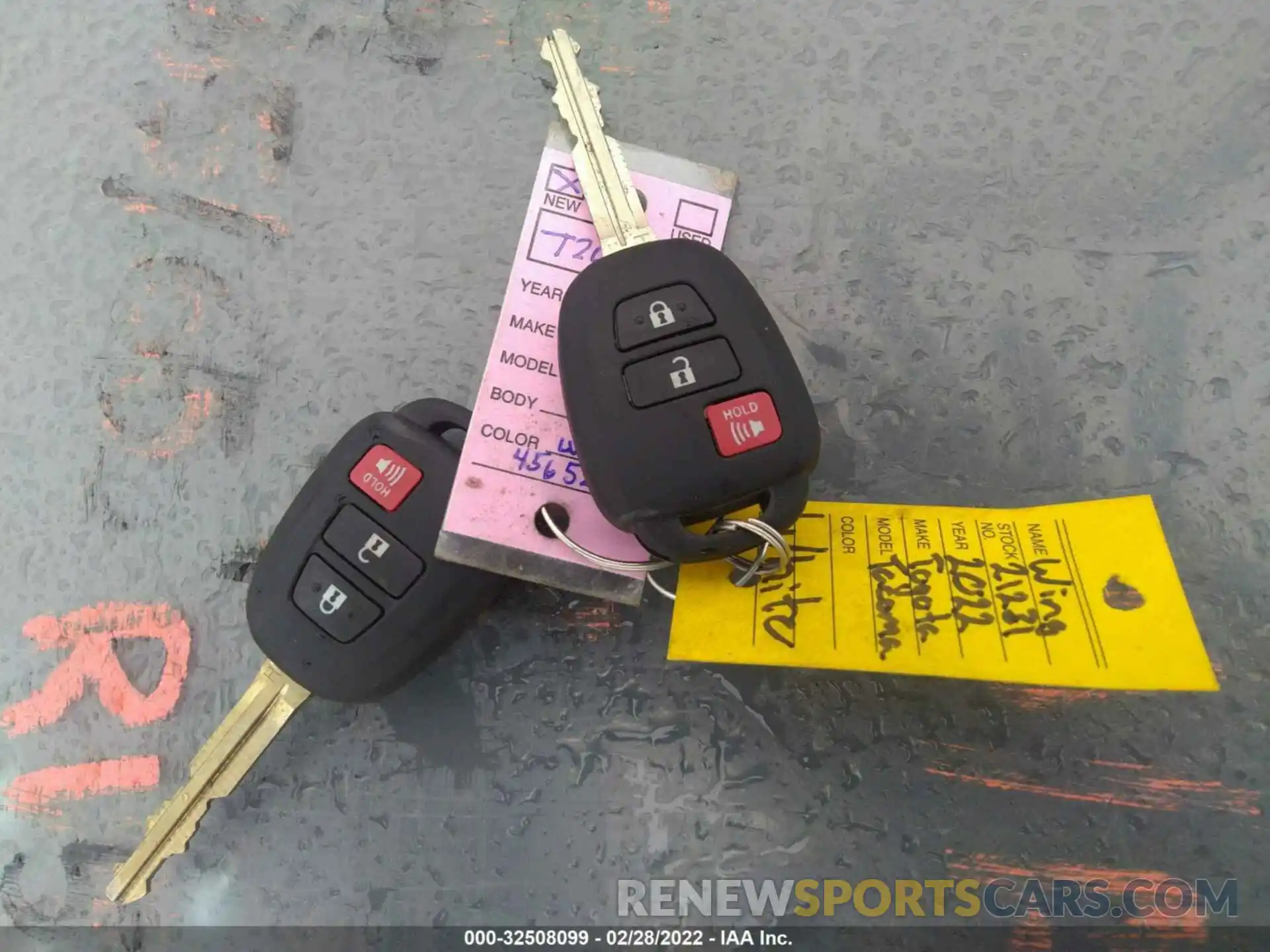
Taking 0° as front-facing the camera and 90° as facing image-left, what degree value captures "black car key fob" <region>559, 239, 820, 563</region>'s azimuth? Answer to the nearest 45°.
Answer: approximately 0°
